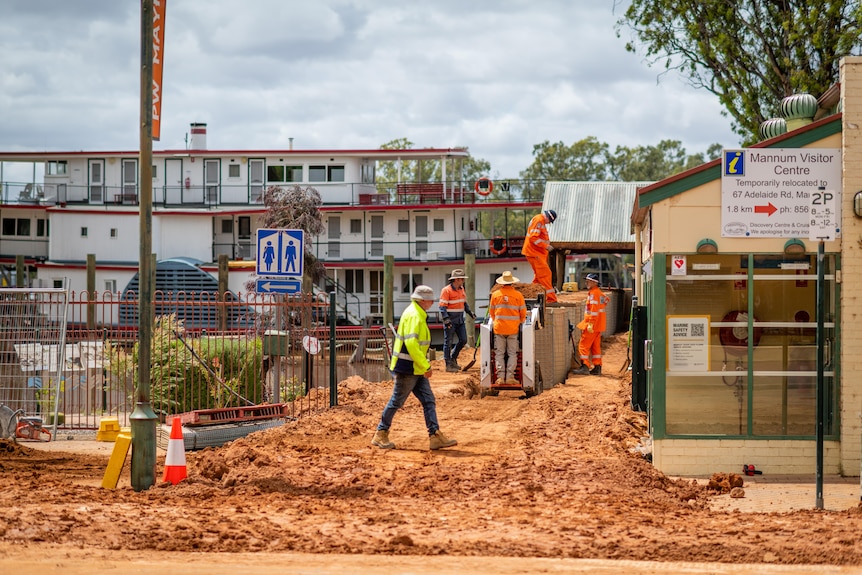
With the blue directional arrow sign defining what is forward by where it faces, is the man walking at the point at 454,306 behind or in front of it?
behind

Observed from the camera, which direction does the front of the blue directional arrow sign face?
facing the viewer

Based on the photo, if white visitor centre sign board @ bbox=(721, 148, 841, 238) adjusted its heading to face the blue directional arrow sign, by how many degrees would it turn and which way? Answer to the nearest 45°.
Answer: approximately 90° to its right

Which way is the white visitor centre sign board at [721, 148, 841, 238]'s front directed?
toward the camera

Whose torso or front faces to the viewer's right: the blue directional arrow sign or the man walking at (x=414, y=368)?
the man walking

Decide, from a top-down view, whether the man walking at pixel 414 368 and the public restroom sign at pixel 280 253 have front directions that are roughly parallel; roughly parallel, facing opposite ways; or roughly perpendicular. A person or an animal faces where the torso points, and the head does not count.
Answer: roughly perpendicular

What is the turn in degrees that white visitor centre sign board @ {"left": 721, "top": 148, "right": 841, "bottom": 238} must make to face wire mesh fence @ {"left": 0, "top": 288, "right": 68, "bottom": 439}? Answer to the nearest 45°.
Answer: approximately 90° to its right

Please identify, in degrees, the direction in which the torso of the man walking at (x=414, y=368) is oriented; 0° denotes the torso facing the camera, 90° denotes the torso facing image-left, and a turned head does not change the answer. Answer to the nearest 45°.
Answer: approximately 270°
